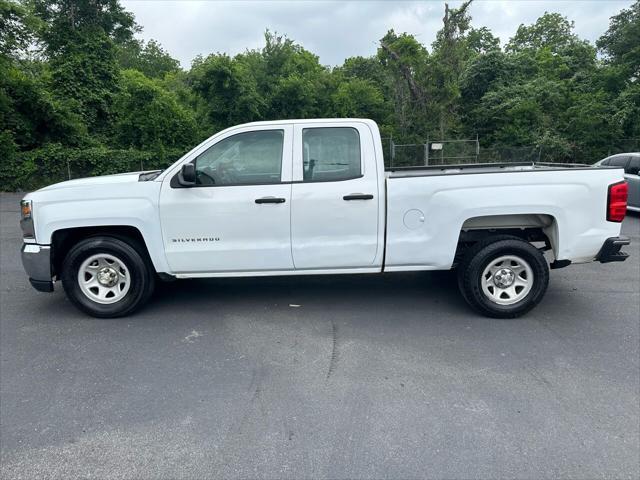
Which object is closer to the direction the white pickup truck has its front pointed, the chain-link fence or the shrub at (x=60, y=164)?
the shrub

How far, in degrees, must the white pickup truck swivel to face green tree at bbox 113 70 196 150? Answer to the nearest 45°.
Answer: approximately 45° to its right

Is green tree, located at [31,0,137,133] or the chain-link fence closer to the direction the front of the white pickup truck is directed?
the green tree

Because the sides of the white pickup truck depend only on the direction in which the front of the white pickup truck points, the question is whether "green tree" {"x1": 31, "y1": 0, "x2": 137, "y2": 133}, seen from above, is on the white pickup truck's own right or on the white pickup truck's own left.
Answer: on the white pickup truck's own right

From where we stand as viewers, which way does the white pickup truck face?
facing to the left of the viewer

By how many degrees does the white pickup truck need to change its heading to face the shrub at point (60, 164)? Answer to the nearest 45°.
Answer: approximately 45° to its right
